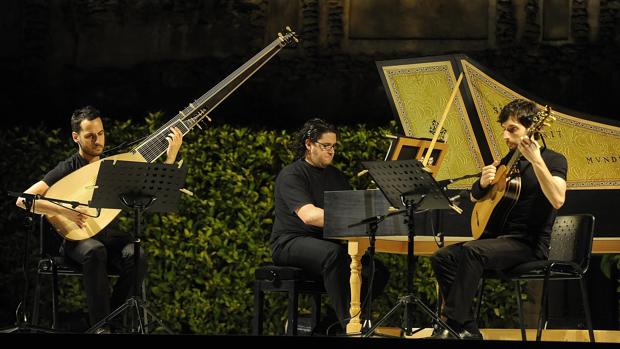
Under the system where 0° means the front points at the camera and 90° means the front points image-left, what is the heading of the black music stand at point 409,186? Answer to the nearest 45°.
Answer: approximately 225°

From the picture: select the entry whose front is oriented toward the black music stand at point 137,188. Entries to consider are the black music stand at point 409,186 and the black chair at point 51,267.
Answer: the black chair

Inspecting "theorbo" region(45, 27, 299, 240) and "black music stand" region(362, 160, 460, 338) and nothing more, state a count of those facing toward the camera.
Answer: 1

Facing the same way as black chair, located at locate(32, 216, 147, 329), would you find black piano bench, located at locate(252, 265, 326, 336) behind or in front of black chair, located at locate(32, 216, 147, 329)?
in front

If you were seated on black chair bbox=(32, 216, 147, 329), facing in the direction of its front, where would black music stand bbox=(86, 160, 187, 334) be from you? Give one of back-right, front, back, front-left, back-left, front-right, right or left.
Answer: front

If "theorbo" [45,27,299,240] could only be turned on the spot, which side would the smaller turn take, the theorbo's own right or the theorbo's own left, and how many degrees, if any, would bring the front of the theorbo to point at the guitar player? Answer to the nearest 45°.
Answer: approximately 90° to the theorbo's own left

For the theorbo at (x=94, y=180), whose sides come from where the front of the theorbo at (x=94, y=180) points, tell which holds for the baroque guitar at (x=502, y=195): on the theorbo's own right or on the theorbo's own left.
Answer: on the theorbo's own left

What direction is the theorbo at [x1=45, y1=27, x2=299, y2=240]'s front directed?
toward the camera

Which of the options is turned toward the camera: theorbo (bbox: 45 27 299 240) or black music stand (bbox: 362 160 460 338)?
the theorbo

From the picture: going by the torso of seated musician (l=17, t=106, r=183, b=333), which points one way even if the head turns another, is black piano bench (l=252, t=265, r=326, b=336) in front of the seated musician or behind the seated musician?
in front

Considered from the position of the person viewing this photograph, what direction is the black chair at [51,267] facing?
facing the viewer and to the right of the viewer

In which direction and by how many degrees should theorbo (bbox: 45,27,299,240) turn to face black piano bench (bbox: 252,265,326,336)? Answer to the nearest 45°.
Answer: approximately 90° to its left
